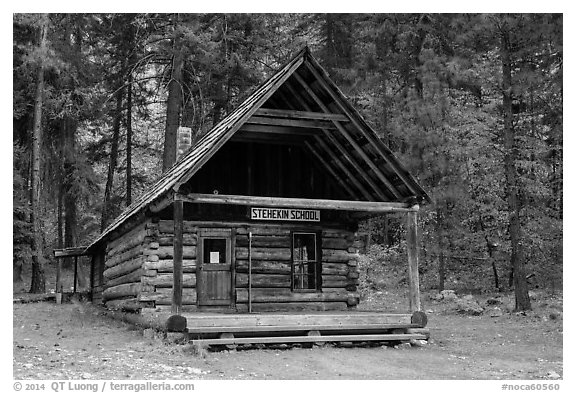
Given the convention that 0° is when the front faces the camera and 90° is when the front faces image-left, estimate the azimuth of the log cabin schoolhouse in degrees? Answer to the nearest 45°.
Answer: approximately 315°

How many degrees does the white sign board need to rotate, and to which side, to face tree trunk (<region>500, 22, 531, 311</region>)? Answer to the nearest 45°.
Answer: approximately 135° to its left

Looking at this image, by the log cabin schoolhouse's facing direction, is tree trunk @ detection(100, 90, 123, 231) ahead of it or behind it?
behind

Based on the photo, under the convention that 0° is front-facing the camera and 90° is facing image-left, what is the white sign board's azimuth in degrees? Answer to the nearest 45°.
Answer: approximately 0°

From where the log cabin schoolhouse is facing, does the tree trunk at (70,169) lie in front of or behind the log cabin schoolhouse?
behind

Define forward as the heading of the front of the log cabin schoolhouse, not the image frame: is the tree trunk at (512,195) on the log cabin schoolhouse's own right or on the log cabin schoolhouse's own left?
on the log cabin schoolhouse's own left

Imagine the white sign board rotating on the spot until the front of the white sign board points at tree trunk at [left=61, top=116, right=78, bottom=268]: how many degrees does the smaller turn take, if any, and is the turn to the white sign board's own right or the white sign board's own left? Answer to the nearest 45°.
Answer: approximately 135° to the white sign board's own right

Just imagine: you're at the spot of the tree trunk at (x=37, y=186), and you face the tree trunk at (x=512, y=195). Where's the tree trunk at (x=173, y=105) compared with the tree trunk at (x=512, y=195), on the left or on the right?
left
